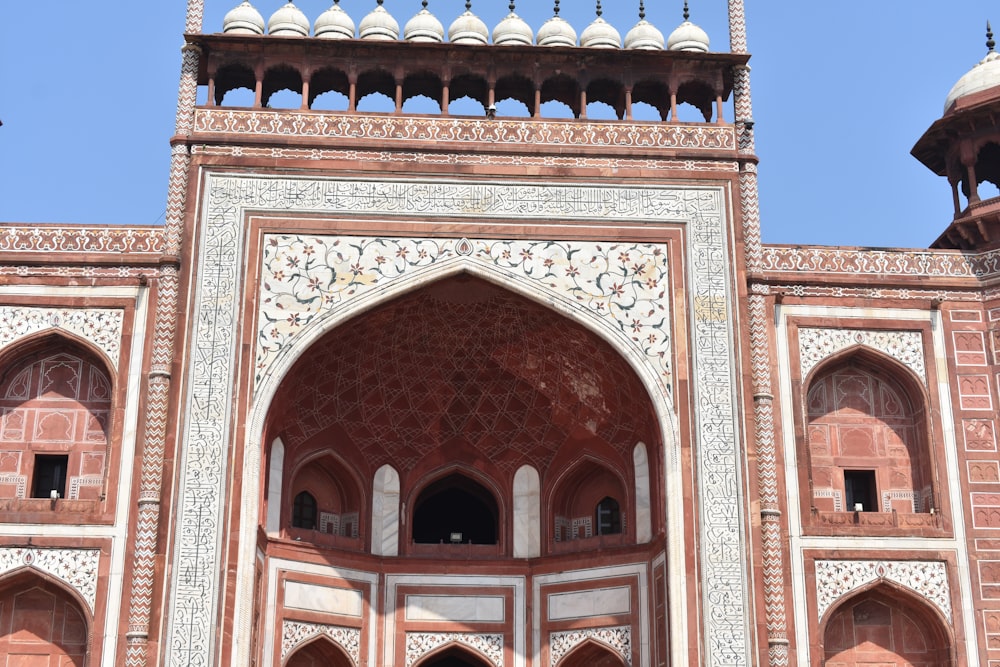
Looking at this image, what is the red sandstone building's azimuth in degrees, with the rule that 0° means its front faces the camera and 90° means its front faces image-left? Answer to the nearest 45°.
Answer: approximately 0°
